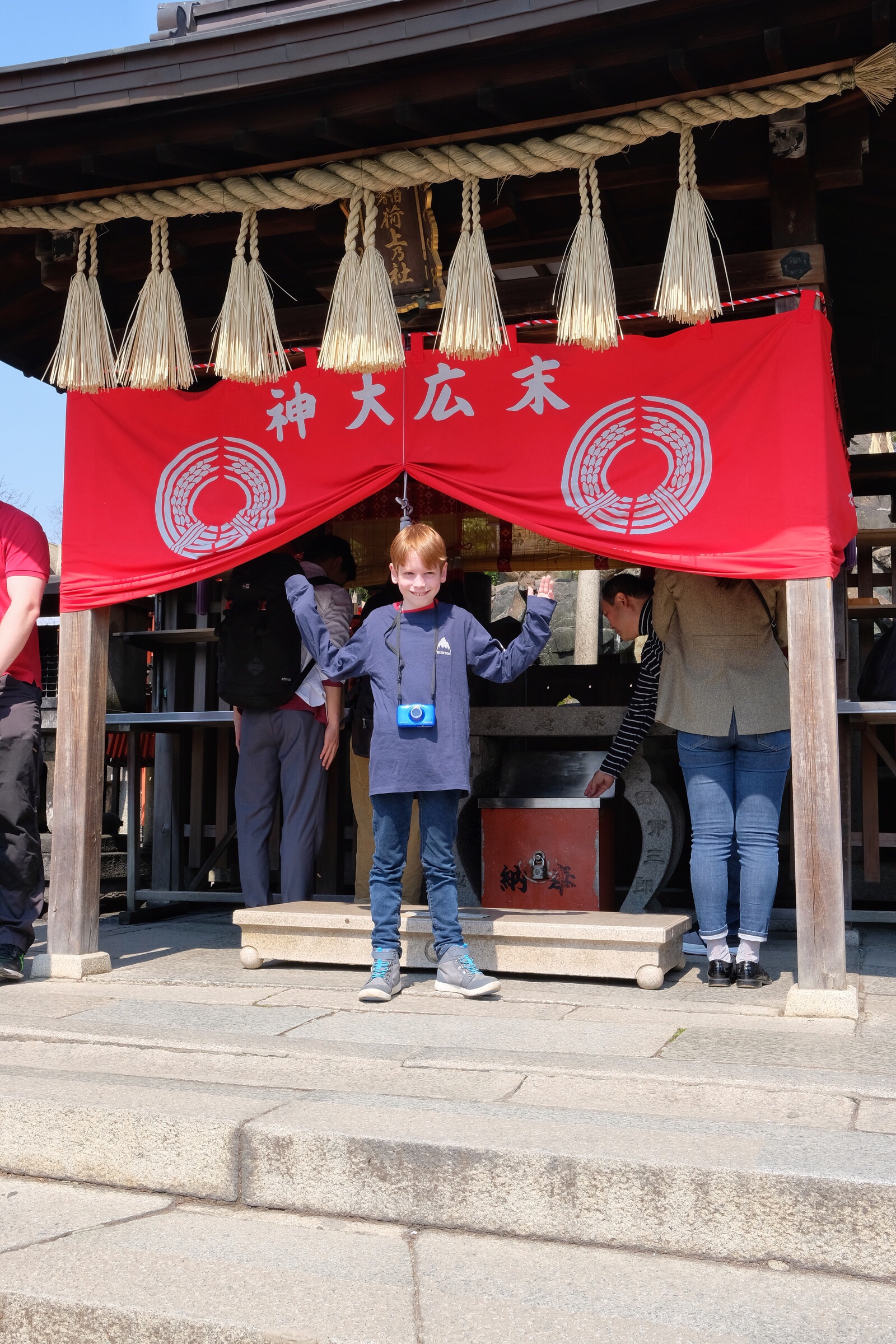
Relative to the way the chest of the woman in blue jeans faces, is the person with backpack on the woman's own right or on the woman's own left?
on the woman's own left

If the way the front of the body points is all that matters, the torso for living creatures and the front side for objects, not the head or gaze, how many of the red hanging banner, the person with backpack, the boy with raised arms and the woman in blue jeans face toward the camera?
2

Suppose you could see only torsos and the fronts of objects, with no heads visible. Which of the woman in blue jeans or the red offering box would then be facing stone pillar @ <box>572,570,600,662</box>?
the woman in blue jeans

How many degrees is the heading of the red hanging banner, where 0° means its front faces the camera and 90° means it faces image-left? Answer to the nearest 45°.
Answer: approximately 0°

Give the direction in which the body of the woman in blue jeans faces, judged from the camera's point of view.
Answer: away from the camera

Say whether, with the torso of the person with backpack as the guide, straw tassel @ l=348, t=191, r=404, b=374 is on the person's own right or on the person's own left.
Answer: on the person's own right

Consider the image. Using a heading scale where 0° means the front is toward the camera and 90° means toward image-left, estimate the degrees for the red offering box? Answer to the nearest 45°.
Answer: approximately 0°
